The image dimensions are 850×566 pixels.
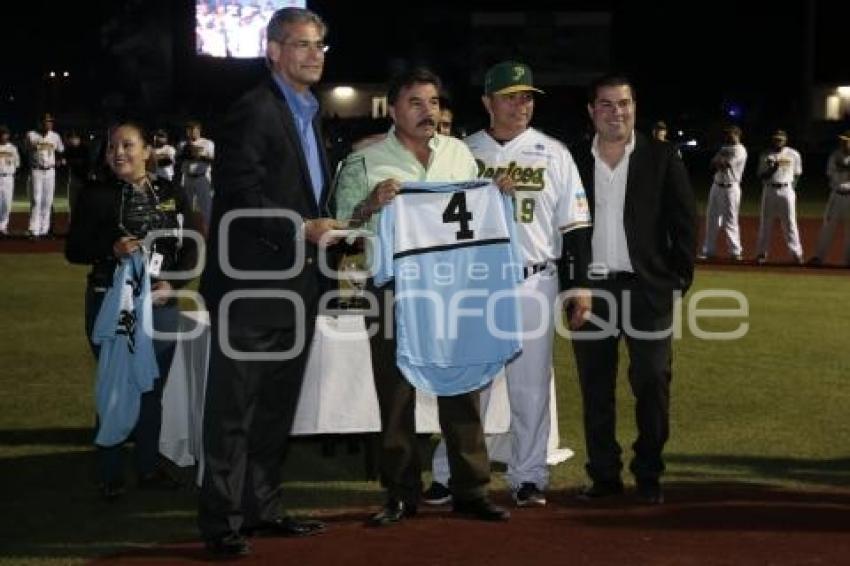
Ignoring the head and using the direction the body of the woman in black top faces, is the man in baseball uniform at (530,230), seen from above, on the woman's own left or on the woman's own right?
on the woman's own left

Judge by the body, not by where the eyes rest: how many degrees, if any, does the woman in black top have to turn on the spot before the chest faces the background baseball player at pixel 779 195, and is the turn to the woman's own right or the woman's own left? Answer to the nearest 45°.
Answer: approximately 135° to the woman's own left

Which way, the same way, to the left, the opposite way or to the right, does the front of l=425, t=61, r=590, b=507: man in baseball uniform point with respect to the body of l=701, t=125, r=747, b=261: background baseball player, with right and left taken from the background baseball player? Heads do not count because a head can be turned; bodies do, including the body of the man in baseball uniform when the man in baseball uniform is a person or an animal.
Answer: the same way

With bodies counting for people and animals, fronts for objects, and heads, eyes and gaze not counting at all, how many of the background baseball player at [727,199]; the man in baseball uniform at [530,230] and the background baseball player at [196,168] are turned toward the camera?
3

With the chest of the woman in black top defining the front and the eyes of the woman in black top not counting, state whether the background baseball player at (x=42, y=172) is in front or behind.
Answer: behind

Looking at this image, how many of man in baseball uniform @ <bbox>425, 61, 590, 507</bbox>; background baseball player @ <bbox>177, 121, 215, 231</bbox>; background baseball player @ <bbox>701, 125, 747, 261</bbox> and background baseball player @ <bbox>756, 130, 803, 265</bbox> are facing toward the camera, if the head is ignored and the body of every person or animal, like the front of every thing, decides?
4

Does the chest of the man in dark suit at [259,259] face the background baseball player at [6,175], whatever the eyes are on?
no

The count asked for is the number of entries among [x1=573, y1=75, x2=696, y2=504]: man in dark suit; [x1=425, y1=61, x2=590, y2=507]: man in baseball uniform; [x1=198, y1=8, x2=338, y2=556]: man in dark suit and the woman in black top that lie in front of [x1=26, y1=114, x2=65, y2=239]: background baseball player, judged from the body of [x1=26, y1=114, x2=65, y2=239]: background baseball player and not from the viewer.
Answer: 4

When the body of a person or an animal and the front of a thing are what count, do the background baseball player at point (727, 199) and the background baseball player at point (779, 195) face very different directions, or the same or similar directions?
same or similar directions

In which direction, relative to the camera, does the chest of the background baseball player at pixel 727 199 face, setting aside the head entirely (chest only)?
toward the camera

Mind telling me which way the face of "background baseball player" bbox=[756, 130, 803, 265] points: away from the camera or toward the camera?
toward the camera

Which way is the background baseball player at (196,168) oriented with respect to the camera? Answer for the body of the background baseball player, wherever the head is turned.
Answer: toward the camera

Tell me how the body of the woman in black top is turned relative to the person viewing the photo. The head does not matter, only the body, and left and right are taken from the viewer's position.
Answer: facing the viewer

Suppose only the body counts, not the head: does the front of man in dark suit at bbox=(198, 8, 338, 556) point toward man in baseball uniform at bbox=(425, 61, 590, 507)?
no

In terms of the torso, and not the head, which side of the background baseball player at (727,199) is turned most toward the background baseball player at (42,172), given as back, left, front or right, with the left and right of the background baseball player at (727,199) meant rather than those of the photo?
right

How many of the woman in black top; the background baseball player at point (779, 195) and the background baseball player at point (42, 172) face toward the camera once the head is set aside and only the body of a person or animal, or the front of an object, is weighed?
3

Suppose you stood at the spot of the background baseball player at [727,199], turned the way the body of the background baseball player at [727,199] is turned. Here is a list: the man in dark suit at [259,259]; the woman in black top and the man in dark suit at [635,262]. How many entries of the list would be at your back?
0
